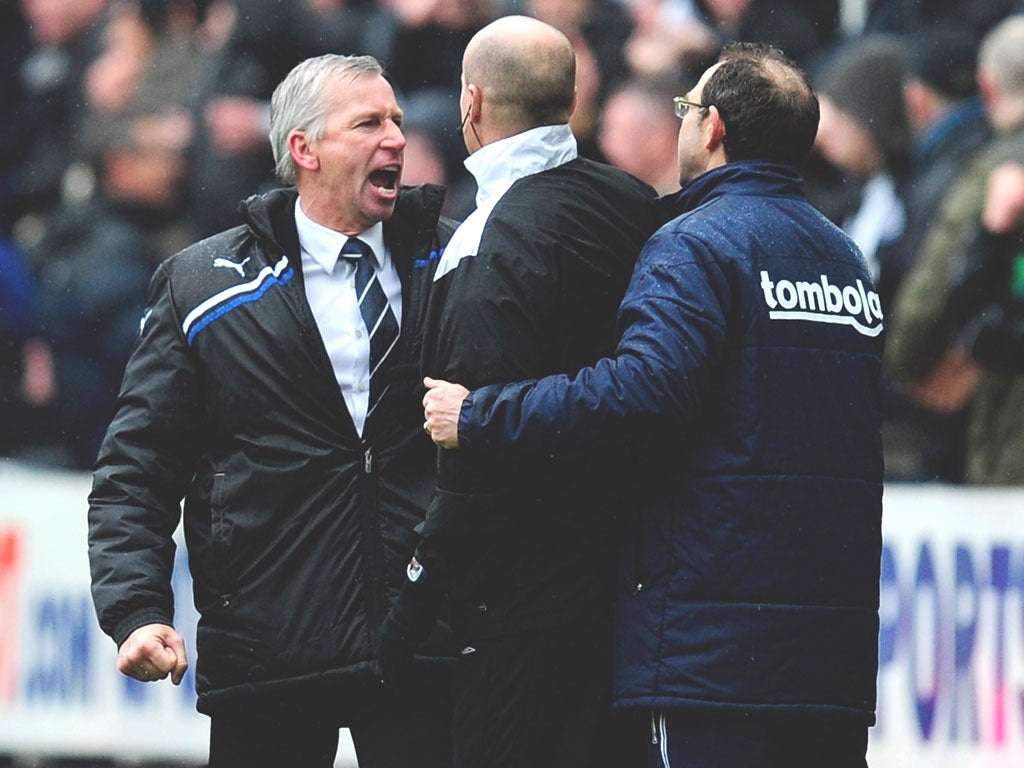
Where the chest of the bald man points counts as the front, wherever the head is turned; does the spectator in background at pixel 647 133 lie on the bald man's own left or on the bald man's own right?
on the bald man's own right

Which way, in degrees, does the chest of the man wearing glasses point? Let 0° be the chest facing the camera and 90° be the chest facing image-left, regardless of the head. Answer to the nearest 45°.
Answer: approximately 135°

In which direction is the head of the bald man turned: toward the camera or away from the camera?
away from the camera

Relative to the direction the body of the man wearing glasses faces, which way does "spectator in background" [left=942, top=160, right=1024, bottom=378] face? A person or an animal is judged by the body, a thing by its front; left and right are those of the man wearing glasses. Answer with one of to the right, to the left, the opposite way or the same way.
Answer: to the left

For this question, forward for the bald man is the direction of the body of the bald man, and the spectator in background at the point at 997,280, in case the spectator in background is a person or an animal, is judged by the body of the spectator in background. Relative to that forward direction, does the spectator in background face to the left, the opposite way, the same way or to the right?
to the left

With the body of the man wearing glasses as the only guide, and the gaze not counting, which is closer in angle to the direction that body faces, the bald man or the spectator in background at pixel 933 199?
the bald man

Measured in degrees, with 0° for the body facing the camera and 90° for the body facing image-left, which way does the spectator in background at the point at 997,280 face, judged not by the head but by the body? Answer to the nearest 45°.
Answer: approximately 45°

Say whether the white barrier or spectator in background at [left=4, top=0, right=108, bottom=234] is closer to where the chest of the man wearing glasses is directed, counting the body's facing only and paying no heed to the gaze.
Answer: the spectator in background

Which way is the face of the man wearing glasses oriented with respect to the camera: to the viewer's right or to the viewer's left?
to the viewer's left

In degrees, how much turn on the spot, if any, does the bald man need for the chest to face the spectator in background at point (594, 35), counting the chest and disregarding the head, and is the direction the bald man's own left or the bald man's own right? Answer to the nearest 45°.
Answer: approximately 45° to the bald man's own right

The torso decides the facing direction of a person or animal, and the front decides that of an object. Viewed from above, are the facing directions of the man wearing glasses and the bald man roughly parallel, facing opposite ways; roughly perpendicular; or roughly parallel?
roughly parallel

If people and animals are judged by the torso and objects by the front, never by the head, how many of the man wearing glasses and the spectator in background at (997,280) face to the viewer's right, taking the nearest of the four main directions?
0

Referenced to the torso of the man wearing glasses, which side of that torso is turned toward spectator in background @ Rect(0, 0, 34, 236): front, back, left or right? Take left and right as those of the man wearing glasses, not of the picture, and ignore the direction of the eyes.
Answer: front

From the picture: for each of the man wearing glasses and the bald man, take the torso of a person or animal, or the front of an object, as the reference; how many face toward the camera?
0

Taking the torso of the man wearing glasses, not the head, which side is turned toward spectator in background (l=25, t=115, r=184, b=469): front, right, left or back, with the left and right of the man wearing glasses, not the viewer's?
front
